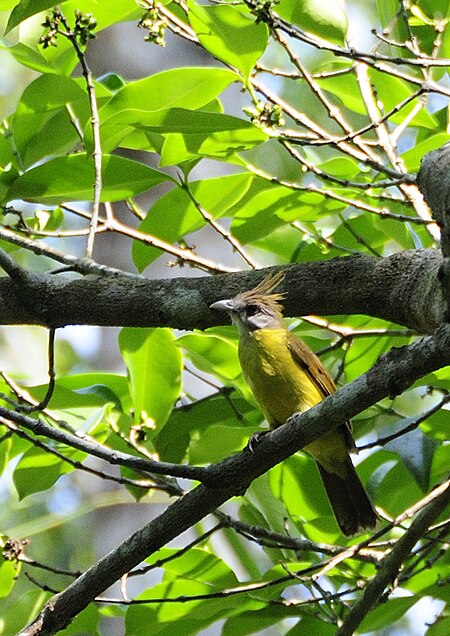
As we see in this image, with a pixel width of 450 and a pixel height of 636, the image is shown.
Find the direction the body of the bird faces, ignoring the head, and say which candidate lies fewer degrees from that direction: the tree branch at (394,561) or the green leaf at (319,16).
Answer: the tree branch

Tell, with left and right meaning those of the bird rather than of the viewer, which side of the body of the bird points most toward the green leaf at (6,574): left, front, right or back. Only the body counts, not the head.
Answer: front

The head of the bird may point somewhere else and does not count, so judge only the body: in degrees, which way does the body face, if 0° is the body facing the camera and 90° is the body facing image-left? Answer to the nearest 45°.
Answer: approximately 45°

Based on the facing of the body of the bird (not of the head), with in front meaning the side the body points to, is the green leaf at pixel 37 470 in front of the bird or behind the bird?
in front
